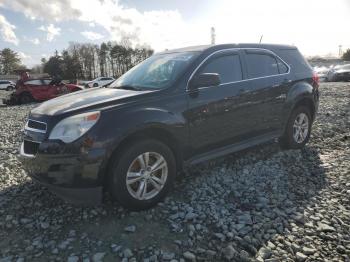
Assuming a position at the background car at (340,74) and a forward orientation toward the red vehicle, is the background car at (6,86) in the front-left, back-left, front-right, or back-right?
front-right

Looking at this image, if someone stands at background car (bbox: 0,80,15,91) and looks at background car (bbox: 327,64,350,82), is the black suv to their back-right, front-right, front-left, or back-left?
front-right

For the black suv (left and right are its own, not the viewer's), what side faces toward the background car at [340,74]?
back

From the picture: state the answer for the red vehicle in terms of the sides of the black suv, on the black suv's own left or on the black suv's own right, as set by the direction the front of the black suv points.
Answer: on the black suv's own right

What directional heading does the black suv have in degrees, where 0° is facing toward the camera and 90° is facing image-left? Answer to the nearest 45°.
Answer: approximately 45°

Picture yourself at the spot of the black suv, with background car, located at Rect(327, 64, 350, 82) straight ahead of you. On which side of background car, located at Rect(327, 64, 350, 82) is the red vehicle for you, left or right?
left
